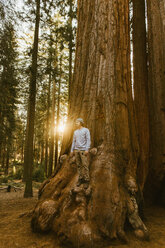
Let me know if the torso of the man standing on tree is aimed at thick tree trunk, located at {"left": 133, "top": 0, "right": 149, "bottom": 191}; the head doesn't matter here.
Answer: no

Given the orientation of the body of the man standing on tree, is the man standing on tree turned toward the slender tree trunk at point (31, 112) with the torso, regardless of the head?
no
